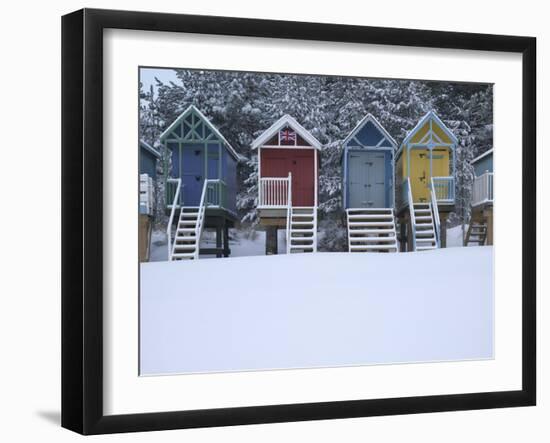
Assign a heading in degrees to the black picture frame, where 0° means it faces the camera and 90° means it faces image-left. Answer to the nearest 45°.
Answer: approximately 315°
